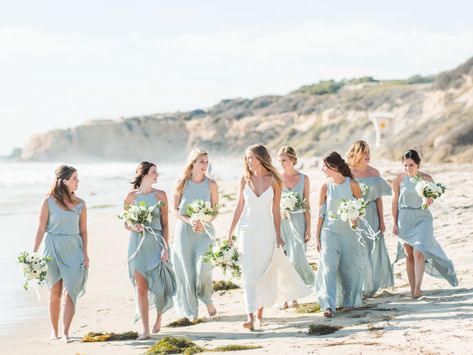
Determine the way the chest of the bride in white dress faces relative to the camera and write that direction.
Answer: toward the camera
